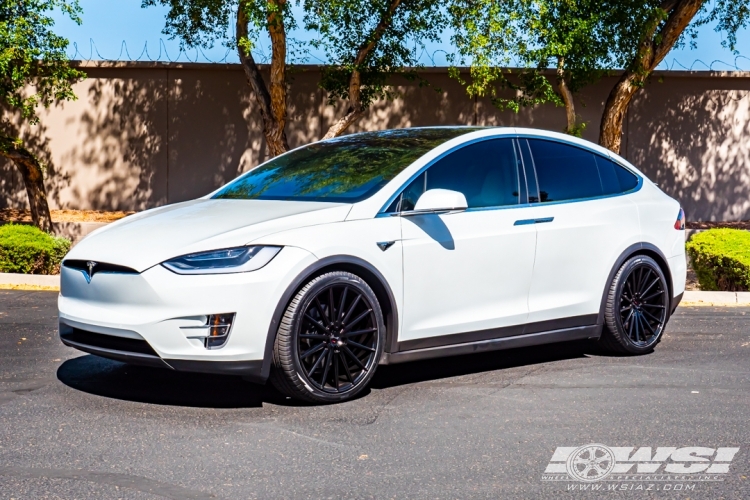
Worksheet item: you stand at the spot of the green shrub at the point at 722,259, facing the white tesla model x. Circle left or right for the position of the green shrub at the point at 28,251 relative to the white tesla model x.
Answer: right

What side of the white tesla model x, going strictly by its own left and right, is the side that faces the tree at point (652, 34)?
back

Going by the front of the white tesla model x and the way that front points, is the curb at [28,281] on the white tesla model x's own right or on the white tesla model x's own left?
on the white tesla model x's own right

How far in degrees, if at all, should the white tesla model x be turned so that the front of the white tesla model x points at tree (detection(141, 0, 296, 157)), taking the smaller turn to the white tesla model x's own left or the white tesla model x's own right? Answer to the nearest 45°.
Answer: approximately 135° to the white tesla model x's own right

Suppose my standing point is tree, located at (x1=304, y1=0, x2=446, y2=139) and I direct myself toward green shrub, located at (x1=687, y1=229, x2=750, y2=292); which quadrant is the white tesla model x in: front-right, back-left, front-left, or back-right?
front-right

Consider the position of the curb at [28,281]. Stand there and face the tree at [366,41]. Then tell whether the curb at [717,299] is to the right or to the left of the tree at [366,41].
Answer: right

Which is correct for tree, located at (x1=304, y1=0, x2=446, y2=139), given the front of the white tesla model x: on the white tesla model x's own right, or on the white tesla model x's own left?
on the white tesla model x's own right

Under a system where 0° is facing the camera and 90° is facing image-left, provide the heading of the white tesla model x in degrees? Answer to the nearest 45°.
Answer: approximately 45°

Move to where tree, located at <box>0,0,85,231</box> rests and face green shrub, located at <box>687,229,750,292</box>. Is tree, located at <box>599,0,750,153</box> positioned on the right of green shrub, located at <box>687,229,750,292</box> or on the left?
left

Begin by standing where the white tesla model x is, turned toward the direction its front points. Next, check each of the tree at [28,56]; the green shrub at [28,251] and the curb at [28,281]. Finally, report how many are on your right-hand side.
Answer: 3

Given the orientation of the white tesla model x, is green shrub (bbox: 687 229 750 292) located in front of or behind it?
behind

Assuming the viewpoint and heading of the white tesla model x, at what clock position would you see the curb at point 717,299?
The curb is roughly at 6 o'clock from the white tesla model x.

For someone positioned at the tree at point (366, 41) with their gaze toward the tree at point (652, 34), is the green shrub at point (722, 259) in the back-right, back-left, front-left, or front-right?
front-right

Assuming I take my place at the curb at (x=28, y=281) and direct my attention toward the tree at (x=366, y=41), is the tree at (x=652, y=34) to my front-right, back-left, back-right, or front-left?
front-right
